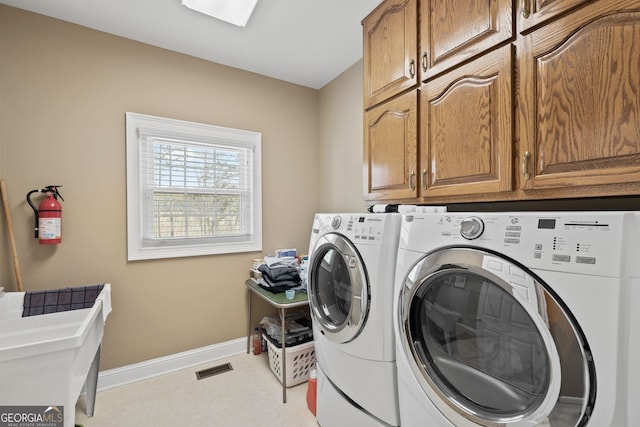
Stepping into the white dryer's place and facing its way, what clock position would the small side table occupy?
The small side table is roughly at 3 o'clock from the white dryer.

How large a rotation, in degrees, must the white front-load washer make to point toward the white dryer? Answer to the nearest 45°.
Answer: approximately 45° to its right

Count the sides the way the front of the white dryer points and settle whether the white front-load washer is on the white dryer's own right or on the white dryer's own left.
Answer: on the white dryer's own left

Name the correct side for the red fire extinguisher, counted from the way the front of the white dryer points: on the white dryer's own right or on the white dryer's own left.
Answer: on the white dryer's own right

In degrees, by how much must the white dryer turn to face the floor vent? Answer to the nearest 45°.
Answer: approximately 90° to its right

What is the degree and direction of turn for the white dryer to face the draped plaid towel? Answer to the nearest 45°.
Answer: approximately 45° to its right

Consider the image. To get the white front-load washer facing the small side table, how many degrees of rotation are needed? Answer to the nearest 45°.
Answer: approximately 45° to its right
